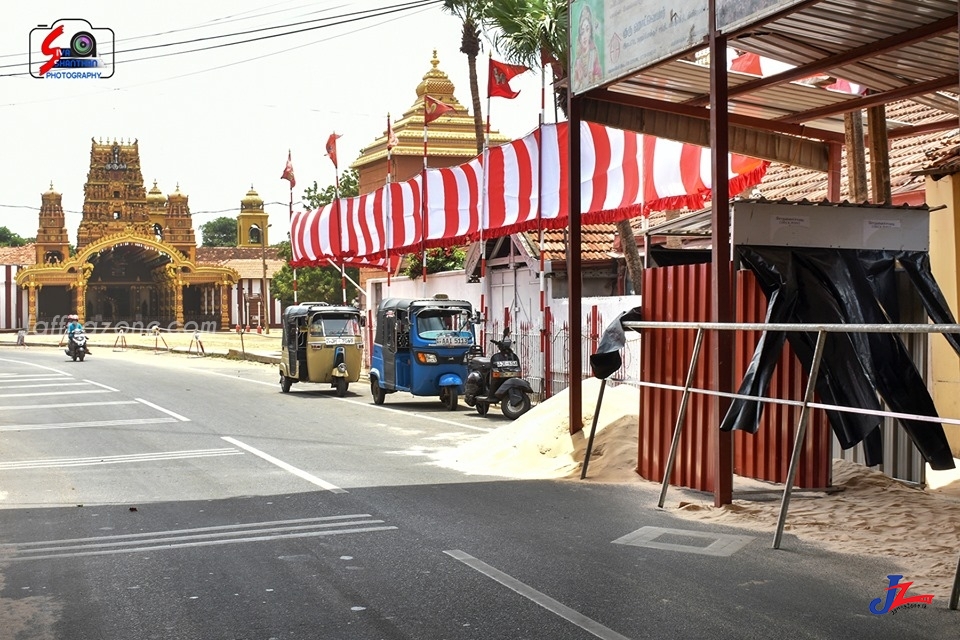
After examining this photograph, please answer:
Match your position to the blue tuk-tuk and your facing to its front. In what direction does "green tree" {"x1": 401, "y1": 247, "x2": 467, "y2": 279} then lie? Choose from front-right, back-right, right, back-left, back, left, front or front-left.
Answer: back-left

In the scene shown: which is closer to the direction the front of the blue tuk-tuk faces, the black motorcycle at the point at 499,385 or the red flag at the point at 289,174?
the black motorcycle

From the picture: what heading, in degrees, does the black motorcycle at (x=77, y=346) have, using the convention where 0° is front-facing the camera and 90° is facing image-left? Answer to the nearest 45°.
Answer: approximately 0°

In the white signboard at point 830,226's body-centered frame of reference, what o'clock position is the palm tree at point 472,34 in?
The palm tree is roughly at 5 o'clock from the white signboard.

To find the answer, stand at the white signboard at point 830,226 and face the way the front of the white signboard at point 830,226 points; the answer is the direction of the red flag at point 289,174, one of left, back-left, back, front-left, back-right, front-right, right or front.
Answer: back-right

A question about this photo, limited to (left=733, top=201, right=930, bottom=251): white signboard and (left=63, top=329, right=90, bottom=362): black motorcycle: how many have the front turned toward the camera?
2

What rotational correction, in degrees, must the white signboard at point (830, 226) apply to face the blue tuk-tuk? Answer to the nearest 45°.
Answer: approximately 135° to its right

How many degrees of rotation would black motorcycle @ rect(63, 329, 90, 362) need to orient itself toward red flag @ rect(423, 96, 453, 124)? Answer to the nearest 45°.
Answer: approximately 45° to its left
